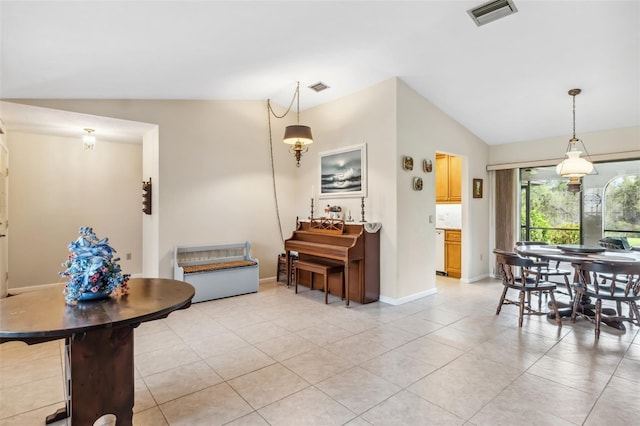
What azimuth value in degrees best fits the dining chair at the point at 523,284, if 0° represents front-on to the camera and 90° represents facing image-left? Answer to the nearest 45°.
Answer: approximately 225°

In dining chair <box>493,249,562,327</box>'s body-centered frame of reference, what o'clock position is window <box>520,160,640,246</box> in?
The window is roughly at 11 o'clock from the dining chair.

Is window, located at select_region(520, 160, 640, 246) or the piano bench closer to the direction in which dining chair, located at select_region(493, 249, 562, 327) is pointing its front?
the window

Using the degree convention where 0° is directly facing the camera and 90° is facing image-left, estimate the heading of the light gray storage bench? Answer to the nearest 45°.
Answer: approximately 315°

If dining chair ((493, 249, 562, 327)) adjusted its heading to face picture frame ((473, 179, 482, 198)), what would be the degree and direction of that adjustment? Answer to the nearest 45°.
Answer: approximately 45° to its left

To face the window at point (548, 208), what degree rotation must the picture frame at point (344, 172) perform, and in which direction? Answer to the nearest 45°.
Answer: approximately 135° to its left

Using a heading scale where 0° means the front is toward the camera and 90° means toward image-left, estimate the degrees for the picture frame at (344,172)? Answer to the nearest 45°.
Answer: approximately 45°

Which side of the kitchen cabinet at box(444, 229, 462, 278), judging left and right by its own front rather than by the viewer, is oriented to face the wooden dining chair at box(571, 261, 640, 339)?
left

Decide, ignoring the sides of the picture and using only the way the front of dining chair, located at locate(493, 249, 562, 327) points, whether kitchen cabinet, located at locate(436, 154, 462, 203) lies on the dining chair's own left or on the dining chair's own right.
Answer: on the dining chair's own left
